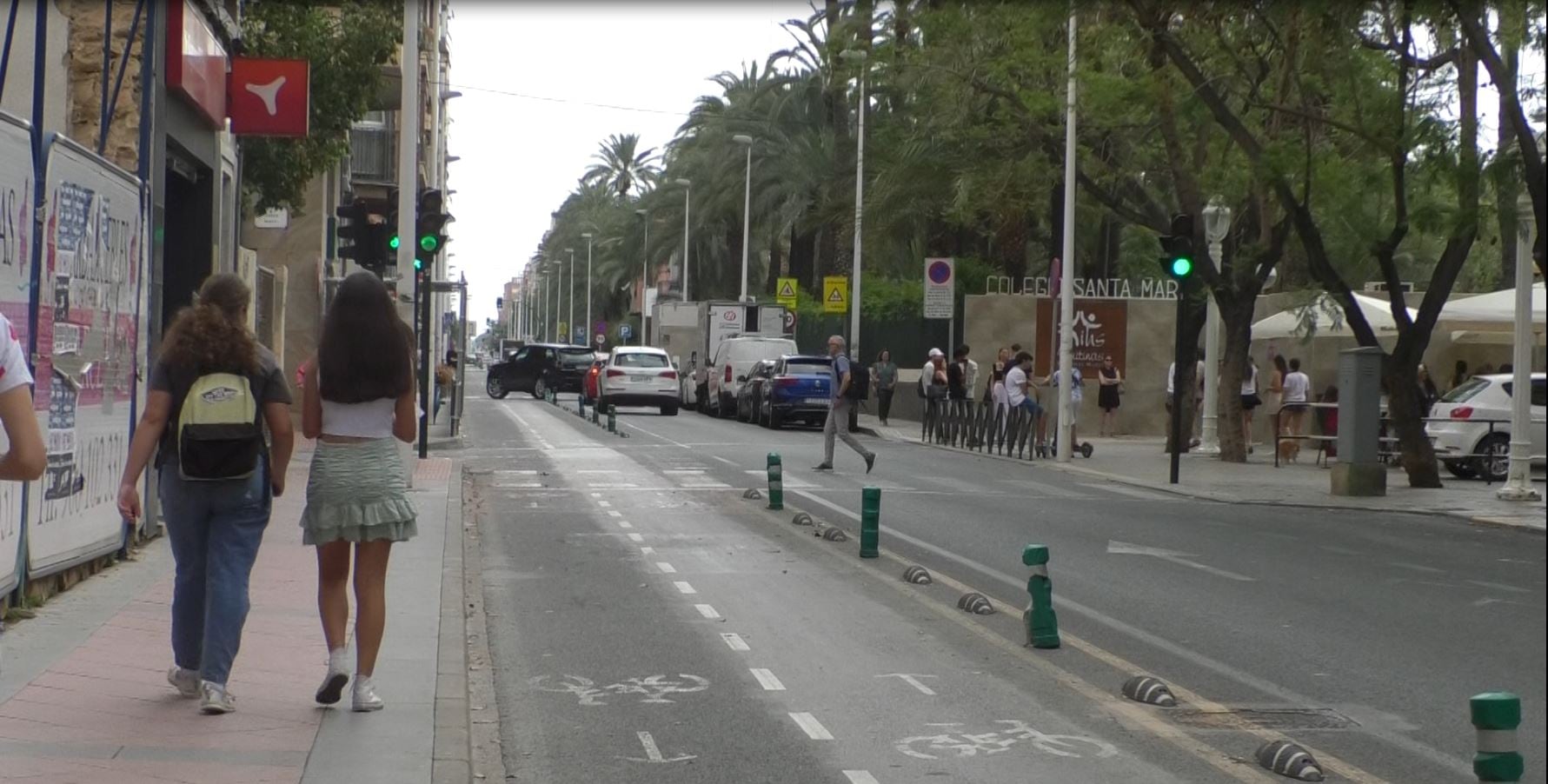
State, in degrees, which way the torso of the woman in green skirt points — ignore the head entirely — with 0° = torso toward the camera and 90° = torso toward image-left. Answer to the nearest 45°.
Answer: approximately 180°

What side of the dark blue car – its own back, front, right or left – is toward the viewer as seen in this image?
back

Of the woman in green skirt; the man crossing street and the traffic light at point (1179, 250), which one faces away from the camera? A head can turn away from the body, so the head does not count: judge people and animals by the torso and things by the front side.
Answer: the woman in green skirt

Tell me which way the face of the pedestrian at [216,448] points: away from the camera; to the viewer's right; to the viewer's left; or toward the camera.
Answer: away from the camera

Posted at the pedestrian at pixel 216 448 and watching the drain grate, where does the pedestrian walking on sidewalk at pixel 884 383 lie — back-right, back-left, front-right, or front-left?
front-left

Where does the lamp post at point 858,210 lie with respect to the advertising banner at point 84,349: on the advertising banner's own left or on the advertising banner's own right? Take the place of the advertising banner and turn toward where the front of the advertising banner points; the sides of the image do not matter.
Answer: on the advertising banner's own left

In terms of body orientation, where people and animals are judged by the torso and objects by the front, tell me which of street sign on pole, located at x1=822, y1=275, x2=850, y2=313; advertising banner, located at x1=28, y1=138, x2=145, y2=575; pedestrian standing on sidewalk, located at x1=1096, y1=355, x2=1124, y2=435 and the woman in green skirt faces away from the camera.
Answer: the woman in green skirt

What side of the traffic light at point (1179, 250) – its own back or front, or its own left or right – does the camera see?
front

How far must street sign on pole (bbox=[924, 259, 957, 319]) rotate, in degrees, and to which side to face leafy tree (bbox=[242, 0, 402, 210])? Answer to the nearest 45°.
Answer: approximately 45° to its right
